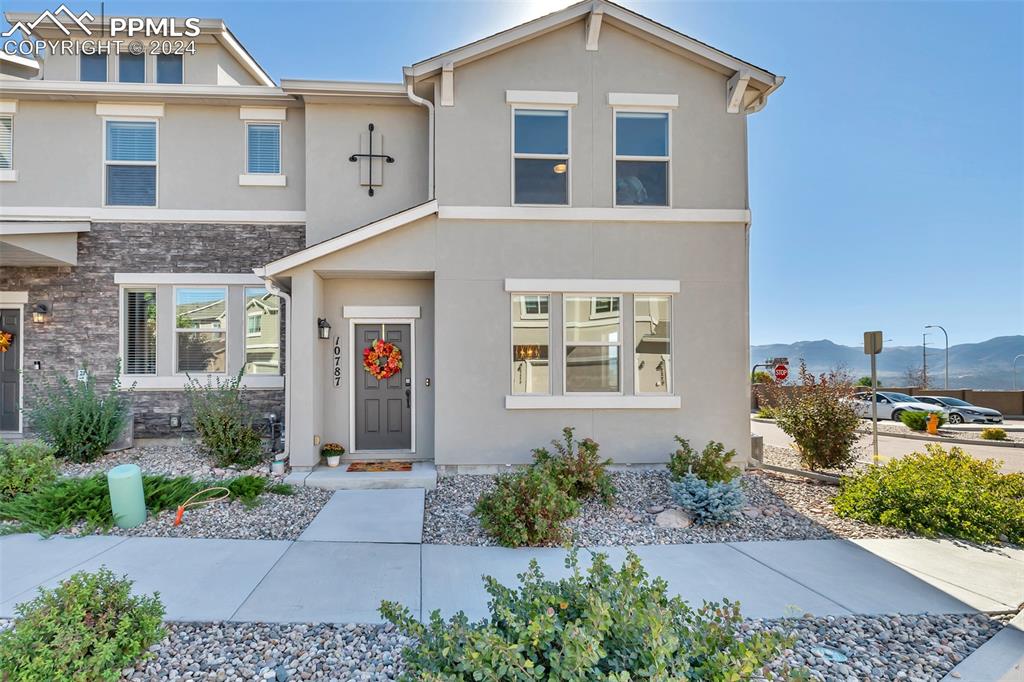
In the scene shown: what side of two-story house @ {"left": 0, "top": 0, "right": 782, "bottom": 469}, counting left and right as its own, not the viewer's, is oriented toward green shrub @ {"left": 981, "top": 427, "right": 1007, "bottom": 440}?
left

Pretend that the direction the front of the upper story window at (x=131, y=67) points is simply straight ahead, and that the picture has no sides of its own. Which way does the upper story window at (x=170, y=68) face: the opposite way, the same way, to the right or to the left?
the same way

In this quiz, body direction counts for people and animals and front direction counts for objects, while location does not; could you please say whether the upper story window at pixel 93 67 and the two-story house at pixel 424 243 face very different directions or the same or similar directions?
same or similar directions

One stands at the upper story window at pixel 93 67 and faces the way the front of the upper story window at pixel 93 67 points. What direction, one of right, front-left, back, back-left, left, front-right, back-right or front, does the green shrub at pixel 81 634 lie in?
front

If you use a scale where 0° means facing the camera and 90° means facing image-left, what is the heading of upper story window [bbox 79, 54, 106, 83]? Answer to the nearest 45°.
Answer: approximately 0°

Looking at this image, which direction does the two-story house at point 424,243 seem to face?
toward the camera

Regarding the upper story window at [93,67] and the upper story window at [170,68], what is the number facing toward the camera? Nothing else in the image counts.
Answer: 2

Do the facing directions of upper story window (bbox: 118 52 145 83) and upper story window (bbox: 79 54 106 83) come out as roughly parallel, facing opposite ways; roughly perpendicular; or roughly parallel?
roughly parallel

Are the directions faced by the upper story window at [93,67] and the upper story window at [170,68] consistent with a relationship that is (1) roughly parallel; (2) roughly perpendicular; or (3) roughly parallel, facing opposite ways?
roughly parallel

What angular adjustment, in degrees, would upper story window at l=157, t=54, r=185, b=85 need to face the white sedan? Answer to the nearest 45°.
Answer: approximately 90° to its left

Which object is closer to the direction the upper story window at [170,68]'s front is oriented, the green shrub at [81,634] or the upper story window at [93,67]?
the green shrub

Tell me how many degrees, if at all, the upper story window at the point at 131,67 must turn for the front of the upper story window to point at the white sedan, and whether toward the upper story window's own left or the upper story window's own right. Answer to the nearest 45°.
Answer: approximately 90° to the upper story window's own left

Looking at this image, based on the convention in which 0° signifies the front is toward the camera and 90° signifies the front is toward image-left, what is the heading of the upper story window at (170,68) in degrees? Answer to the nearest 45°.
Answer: approximately 0°
